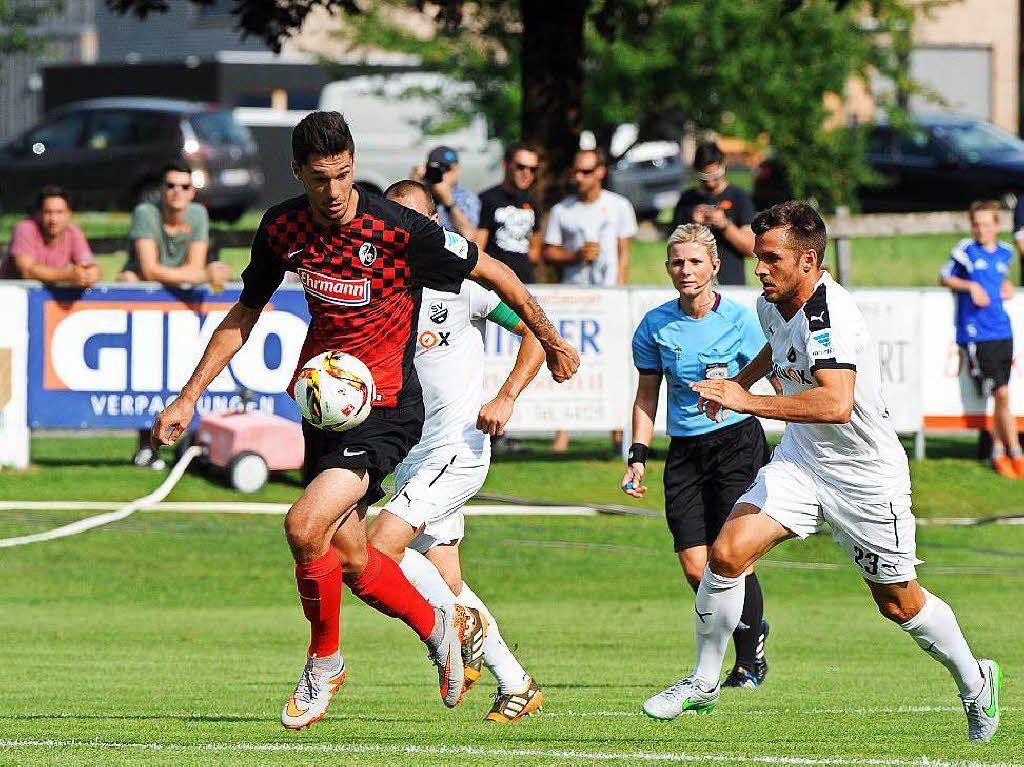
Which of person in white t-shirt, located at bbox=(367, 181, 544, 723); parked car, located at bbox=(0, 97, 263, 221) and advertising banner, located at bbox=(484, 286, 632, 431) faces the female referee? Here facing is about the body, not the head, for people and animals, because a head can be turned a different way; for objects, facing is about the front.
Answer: the advertising banner

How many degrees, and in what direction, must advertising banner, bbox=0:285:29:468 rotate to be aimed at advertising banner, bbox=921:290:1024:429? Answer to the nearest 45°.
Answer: approximately 90° to its left

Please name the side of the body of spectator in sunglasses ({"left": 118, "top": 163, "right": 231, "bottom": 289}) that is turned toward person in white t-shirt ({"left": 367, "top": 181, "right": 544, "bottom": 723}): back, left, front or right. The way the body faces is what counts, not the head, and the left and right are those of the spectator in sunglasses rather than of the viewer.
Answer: front

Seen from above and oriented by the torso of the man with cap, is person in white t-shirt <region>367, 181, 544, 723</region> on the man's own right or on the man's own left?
on the man's own left

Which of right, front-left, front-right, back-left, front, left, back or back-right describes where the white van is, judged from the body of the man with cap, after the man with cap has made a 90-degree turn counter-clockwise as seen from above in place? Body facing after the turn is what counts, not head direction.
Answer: back-left

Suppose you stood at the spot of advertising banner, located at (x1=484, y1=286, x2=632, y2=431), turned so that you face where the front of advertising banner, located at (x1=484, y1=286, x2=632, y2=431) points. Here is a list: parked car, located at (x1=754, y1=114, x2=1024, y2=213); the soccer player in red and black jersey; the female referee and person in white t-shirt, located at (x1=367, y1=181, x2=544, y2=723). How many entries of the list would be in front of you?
3

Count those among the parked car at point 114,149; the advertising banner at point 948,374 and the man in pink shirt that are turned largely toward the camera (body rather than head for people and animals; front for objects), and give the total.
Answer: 2
